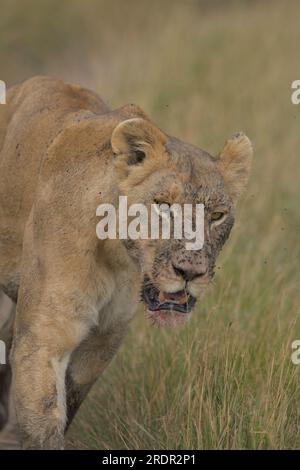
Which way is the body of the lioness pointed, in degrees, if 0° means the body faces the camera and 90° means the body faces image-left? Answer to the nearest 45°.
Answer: approximately 315°
